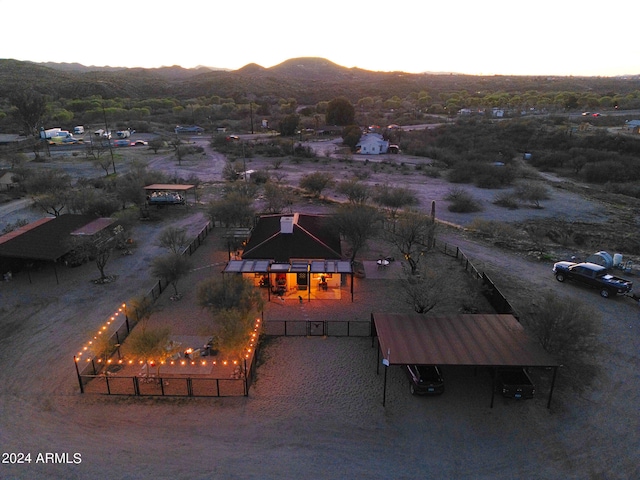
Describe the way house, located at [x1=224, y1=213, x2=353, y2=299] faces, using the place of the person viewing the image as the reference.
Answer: facing the viewer

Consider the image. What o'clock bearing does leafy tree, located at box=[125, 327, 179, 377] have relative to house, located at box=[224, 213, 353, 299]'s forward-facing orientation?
The leafy tree is roughly at 1 o'clock from the house.

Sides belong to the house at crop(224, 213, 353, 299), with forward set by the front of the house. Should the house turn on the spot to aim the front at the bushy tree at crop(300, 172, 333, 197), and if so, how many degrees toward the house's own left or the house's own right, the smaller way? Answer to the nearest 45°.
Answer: approximately 180°

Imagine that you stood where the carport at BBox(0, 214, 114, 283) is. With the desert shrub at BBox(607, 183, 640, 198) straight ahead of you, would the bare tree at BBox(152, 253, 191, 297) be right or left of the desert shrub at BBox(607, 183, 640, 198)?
right

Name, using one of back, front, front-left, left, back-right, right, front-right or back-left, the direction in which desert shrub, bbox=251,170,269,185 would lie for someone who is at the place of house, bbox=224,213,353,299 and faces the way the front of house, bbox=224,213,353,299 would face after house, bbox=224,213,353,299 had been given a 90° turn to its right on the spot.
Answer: right

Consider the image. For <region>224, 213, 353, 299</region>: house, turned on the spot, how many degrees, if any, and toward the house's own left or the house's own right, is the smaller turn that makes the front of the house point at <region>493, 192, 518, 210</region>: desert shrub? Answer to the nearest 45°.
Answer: approximately 135° to the house's own left

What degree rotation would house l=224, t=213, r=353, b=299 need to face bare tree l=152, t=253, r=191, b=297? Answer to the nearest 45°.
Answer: approximately 90° to its right

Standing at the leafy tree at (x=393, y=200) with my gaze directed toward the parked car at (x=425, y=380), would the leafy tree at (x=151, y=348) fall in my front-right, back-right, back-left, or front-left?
front-right

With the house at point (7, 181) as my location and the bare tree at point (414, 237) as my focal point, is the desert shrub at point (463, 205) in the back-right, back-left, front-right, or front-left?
front-left

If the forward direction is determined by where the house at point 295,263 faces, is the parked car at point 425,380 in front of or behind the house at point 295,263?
in front

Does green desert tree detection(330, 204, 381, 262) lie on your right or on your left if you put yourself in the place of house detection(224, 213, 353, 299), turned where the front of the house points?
on your left

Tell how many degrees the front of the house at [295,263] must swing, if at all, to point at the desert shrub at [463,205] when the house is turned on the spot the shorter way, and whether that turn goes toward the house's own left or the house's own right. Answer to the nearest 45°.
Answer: approximately 135° to the house's own left

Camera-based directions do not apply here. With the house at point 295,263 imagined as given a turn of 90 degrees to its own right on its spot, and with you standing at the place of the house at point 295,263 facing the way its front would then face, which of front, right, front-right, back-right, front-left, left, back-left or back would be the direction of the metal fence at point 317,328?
left

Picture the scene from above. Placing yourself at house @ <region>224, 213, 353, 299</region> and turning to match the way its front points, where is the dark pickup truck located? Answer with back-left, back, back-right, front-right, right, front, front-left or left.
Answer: left

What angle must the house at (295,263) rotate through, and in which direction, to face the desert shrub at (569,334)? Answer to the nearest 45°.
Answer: approximately 45° to its left

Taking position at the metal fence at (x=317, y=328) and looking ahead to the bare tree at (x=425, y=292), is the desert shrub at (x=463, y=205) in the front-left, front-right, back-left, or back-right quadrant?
front-left
